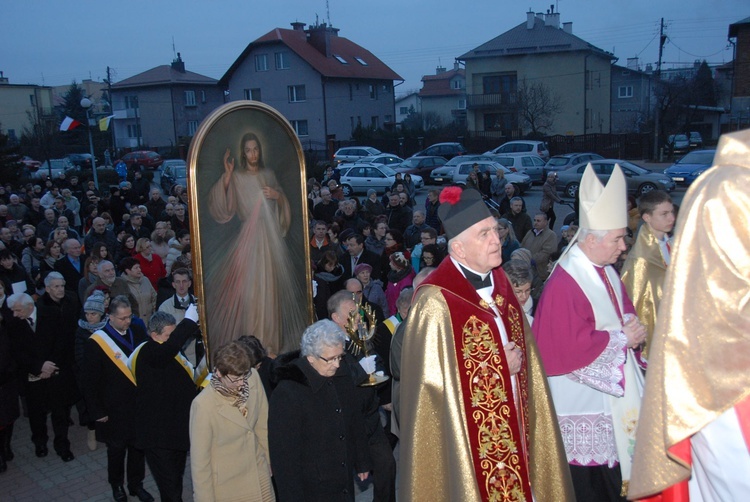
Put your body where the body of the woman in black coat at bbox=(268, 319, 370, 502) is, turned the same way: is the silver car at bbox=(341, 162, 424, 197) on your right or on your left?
on your left

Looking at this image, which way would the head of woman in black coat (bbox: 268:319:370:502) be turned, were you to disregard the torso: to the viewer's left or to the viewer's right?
to the viewer's right

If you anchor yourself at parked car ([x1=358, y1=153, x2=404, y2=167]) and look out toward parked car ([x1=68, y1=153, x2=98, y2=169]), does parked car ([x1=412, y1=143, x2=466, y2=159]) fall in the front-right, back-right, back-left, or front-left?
back-right

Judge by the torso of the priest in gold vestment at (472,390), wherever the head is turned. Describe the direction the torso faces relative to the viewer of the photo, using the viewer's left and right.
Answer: facing the viewer and to the right of the viewer

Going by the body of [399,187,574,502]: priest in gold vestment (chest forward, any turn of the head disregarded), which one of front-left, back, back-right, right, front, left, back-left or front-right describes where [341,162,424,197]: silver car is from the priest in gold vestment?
back-left

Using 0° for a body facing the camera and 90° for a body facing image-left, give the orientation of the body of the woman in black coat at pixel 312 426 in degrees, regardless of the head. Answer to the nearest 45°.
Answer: approximately 315°

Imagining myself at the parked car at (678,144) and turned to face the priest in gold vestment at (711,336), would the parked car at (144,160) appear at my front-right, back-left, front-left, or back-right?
front-right

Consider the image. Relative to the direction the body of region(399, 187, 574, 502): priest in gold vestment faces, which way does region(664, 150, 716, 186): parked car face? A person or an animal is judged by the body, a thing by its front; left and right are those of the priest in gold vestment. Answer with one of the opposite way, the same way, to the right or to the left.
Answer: to the right

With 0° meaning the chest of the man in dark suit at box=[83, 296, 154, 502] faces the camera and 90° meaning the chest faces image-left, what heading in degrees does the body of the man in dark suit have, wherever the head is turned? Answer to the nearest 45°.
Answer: approximately 315°

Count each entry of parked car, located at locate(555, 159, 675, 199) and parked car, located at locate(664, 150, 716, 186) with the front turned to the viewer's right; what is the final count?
1

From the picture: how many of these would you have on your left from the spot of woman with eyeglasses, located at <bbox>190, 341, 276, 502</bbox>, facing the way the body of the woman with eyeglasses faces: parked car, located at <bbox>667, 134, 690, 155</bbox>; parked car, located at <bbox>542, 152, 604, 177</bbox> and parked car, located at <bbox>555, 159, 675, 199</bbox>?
3

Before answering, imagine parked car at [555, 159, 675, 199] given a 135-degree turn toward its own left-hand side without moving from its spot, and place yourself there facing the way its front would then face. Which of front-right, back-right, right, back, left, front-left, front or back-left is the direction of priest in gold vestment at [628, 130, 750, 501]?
back-left

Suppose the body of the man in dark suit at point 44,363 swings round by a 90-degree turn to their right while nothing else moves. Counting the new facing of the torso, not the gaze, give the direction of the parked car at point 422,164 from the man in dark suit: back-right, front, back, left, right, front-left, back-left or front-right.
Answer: back
